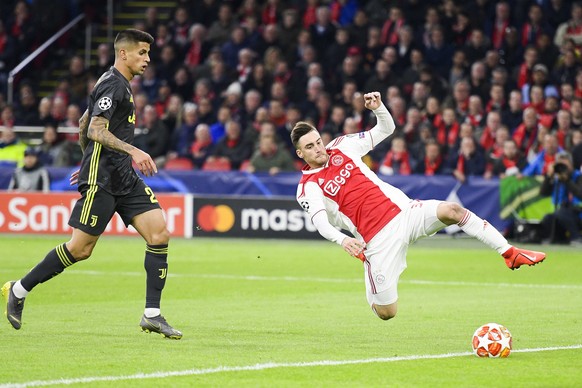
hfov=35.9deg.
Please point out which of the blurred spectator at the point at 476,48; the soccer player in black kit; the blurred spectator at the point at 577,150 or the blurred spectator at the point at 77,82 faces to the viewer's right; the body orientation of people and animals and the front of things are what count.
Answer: the soccer player in black kit

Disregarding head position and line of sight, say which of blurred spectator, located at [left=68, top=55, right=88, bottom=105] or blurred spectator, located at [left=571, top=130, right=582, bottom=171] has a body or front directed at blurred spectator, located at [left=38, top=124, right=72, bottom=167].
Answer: blurred spectator, located at [left=68, top=55, right=88, bottom=105]

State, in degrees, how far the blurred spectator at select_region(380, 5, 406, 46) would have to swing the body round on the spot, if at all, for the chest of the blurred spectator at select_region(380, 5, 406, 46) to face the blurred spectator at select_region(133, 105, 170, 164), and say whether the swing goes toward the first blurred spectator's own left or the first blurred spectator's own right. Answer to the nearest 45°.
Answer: approximately 90° to the first blurred spectator's own right

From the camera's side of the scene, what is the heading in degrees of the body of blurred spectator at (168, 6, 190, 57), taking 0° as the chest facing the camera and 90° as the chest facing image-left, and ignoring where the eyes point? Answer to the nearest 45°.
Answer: approximately 0°

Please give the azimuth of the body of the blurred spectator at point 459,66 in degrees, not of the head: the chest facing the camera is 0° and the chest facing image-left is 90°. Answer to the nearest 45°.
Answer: approximately 0°

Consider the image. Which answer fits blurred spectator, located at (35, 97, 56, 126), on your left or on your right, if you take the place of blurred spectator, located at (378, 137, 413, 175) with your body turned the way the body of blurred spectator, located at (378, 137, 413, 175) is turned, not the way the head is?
on your right

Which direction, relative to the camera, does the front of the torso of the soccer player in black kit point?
to the viewer's right

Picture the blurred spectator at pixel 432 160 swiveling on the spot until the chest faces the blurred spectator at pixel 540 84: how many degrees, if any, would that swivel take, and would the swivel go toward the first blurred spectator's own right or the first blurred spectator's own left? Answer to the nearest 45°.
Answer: approximately 135° to the first blurred spectator's own left
